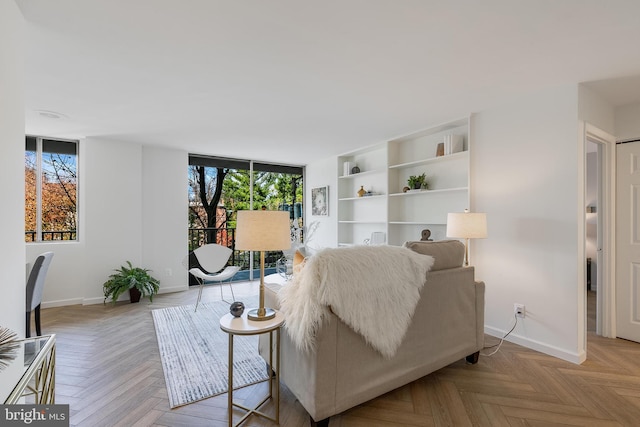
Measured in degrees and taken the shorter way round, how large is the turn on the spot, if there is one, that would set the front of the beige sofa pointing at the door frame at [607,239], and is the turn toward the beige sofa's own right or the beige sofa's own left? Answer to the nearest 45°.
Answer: approximately 90° to the beige sofa's own right

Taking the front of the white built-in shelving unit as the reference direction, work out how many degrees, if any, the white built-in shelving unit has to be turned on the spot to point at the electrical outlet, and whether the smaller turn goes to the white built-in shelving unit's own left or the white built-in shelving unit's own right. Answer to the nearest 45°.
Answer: approximately 90° to the white built-in shelving unit's own left

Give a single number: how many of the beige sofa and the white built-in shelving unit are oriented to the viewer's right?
0

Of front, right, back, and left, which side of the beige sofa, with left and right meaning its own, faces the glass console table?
left

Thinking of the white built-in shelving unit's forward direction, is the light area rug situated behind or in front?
in front

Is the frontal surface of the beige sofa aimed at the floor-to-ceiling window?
yes

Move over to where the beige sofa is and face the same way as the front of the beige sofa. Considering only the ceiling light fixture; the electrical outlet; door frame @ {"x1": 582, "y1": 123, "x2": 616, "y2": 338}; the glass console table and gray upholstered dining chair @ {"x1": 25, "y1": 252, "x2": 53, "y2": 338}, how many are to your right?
2

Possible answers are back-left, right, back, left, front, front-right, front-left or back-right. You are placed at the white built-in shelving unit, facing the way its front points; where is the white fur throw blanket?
front-left

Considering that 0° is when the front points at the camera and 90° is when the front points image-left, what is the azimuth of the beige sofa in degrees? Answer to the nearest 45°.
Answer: approximately 135°

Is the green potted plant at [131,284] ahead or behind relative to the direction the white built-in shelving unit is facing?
ahead

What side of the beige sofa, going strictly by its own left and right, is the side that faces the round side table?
left

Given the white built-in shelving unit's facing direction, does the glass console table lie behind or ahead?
ahead
